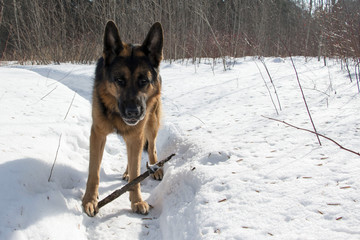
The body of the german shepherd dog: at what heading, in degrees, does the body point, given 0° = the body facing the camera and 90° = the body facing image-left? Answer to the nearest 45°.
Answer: approximately 0°
